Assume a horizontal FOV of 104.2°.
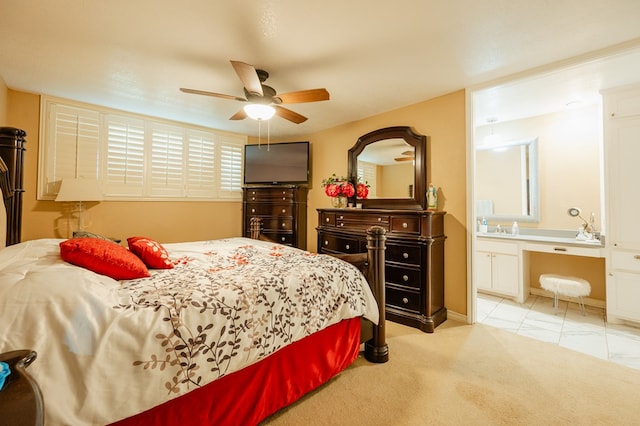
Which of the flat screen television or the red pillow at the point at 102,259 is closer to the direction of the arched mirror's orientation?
the red pillow

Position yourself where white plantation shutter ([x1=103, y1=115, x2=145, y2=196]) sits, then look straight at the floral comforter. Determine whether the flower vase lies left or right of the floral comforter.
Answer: left

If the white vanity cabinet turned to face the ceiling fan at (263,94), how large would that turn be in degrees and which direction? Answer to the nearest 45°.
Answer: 0° — it already faces it
